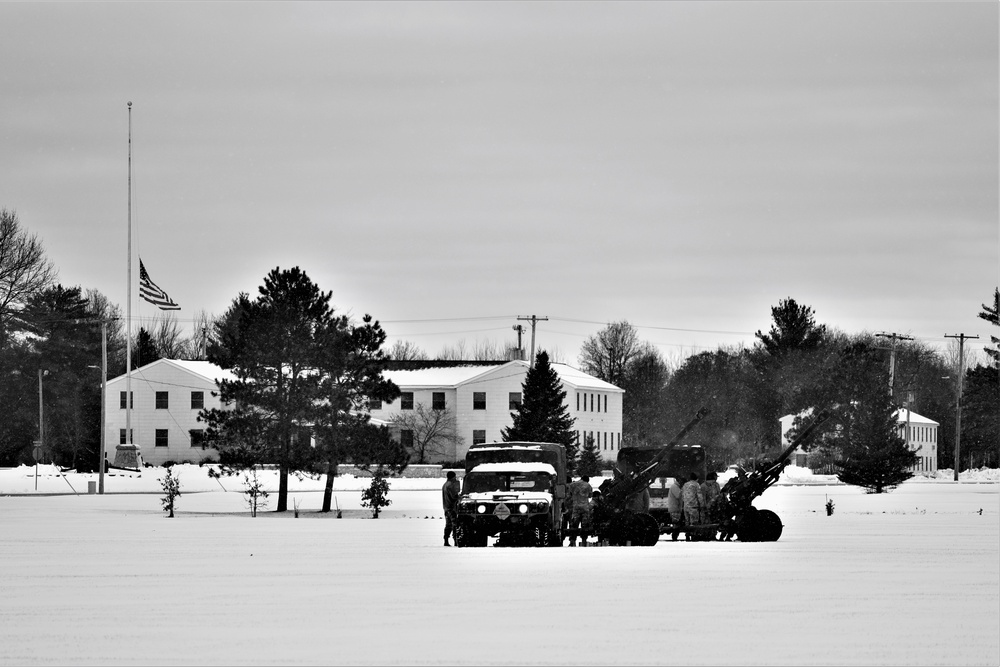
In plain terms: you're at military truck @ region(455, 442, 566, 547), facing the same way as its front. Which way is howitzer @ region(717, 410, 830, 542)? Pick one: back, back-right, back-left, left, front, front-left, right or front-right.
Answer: left

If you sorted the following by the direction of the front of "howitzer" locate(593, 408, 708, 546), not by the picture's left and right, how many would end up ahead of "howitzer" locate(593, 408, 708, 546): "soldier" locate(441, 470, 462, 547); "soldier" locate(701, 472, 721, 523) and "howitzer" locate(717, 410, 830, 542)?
2

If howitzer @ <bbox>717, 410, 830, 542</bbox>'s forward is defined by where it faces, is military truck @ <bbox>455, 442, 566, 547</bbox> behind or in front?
behind

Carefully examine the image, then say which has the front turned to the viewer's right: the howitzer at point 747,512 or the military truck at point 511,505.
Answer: the howitzer

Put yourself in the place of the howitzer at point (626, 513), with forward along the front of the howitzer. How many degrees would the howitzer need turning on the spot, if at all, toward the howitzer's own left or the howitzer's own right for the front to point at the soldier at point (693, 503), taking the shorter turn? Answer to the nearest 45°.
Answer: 0° — it already faces them

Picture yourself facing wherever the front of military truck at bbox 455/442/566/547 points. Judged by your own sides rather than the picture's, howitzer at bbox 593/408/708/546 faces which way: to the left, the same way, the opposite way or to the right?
to the left

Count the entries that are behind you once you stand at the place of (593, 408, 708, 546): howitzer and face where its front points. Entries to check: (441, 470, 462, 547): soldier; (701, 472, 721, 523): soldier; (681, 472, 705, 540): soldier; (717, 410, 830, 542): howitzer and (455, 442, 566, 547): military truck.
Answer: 2

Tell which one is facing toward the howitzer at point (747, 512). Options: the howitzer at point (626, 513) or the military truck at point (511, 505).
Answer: the howitzer at point (626, 513)

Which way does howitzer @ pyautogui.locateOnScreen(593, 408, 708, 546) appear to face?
to the viewer's right

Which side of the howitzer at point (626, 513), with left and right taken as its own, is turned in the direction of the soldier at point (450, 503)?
back

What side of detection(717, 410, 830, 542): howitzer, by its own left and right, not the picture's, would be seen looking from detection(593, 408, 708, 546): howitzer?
back

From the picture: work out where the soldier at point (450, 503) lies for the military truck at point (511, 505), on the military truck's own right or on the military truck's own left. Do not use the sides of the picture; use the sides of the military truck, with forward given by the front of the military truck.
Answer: on the military truck's own right

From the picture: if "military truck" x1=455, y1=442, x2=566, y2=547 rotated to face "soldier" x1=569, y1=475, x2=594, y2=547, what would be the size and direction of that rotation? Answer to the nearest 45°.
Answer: approximately 135° to its left

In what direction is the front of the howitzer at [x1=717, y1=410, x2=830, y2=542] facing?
to the viewer's right
